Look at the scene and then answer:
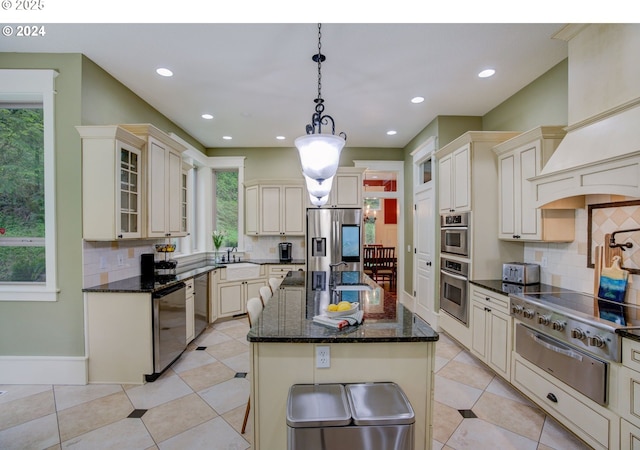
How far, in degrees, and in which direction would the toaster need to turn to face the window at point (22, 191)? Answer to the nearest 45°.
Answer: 0° — it already faces it

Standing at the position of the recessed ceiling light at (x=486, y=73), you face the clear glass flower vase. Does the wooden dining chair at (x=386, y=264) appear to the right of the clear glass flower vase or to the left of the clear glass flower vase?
right

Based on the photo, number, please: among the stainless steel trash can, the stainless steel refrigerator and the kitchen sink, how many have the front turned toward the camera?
3

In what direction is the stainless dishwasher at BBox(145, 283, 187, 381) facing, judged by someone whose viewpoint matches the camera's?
facing the viewer and to the right of the viewer

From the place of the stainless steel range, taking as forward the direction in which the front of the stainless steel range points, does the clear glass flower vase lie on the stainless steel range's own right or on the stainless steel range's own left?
on the stainless steel range's own right

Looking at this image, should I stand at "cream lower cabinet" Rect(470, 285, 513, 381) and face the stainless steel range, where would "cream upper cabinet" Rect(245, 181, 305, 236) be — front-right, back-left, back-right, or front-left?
back-right

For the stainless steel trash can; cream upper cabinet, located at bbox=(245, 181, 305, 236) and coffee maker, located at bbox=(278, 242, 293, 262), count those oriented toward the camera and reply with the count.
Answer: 3

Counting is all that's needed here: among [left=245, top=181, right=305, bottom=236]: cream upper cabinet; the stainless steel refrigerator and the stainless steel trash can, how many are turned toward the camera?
3

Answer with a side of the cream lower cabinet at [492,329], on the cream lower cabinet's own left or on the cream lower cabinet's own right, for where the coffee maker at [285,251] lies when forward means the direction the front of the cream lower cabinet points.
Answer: on the cream lower cabinet's own right

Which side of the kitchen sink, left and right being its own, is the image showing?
front

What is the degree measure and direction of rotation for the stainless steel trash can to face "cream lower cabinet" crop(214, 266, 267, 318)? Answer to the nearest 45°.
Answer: approximately 135° to its right

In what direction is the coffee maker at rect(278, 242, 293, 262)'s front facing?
toward the camera

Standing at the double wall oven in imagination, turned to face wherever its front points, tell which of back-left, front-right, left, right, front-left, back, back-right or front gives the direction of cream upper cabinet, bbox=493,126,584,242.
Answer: left
